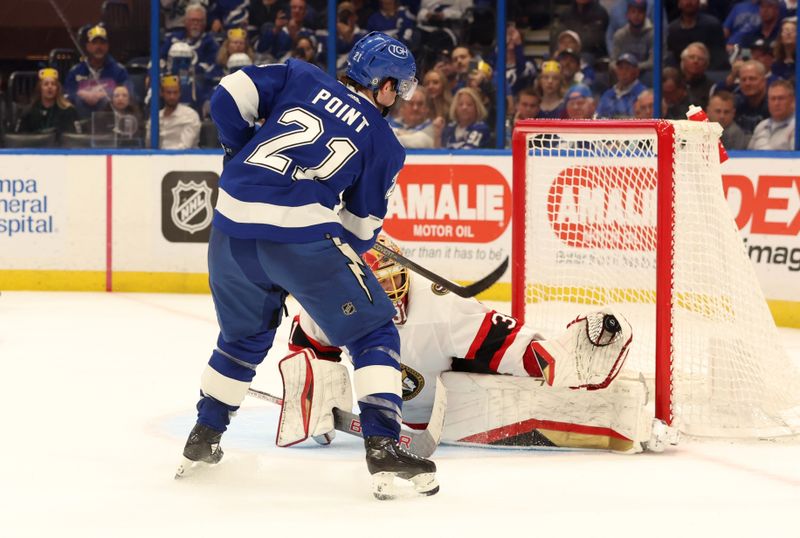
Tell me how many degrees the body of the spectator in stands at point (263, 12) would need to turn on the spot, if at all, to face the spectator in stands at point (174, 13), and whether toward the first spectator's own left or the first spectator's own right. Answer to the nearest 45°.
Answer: approximately 90° to the first spectator's own right

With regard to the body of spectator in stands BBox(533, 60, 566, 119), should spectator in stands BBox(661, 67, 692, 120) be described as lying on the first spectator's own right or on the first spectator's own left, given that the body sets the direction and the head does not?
on the first spectator's own left

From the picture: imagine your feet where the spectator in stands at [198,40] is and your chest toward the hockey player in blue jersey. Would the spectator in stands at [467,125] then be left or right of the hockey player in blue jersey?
left

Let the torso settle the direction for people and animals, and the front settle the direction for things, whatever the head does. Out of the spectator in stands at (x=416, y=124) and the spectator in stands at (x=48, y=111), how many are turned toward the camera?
2

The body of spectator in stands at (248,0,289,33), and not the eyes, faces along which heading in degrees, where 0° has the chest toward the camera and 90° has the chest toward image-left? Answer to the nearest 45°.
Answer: approximately 0°

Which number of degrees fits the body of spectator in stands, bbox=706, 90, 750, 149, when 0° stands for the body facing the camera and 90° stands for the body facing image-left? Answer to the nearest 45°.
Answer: approximately 0°

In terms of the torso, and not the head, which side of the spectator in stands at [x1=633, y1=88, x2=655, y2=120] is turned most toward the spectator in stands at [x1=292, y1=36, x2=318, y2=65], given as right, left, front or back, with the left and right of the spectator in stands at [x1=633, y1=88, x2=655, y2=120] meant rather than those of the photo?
right

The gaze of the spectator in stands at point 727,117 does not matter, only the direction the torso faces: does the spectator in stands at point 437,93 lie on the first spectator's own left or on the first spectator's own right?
on the first spectator's own right

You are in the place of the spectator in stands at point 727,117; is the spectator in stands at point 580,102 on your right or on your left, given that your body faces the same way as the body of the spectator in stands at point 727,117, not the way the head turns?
on your right
